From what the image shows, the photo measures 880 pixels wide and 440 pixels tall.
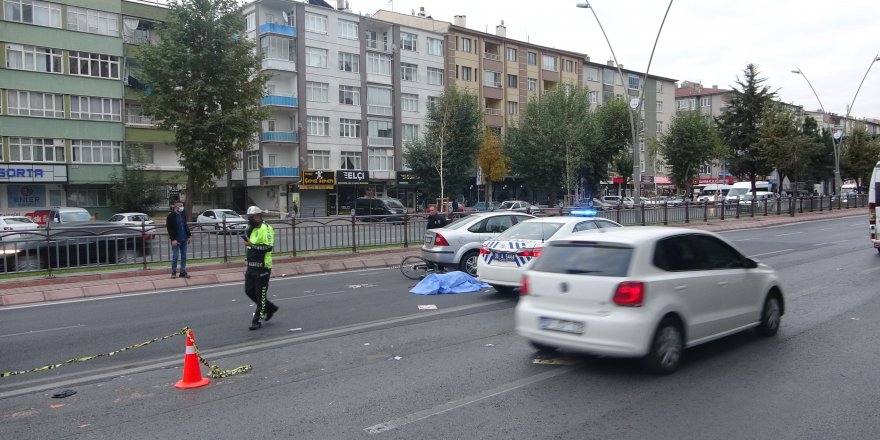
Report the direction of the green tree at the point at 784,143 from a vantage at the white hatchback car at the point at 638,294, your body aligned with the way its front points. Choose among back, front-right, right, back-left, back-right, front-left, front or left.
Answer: front-left

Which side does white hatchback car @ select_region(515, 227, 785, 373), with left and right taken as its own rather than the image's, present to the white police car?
left

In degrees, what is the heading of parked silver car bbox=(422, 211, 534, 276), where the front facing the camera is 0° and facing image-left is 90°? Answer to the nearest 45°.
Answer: approximately 225°

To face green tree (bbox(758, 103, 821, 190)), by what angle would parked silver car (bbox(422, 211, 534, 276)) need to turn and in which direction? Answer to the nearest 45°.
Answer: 0° — it already faces it

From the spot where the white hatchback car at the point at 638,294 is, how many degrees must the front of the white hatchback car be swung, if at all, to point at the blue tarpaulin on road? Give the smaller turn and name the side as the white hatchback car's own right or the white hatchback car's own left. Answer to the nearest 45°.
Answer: approximately 90° to the white hatchback car's own left

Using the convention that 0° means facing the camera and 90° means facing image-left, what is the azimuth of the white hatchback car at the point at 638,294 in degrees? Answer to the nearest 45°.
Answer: approximately 225°

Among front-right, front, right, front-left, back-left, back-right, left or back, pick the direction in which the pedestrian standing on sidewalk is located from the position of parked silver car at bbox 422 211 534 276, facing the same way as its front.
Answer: back-left

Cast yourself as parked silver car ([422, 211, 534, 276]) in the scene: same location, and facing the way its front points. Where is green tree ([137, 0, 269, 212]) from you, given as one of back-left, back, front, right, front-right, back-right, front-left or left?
left

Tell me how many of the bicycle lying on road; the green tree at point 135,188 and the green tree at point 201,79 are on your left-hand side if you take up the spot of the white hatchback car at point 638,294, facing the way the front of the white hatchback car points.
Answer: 3

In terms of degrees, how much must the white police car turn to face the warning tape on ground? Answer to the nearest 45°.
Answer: approximately 180°

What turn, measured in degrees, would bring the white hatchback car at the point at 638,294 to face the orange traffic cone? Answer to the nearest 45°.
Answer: approximately 135° to its left

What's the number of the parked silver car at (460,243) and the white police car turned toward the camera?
0

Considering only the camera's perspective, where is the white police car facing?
facing away from the viewer and to the right of the viewer

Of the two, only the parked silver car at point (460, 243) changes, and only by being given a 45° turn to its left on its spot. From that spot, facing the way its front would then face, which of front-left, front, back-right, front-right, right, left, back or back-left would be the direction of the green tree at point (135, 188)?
front-left
